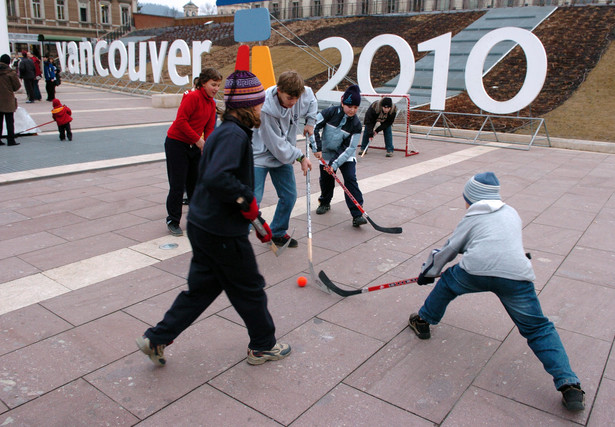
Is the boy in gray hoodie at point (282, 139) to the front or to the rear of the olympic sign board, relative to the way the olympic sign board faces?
to the front

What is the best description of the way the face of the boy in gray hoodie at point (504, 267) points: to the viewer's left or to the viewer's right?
to the viewer's left

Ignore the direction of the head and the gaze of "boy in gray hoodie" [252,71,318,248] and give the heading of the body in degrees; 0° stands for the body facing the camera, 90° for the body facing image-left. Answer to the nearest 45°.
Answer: approximately 315°

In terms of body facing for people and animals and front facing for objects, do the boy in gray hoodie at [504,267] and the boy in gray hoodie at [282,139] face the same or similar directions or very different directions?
very different directions

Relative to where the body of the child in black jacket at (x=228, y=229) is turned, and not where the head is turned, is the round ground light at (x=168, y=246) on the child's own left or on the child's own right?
on the child's own left

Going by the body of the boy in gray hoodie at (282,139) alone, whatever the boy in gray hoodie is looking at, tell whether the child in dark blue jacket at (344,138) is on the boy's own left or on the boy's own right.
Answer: on the boy's own left

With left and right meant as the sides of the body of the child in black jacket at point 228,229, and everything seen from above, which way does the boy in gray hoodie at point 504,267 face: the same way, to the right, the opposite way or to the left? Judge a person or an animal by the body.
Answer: to the left

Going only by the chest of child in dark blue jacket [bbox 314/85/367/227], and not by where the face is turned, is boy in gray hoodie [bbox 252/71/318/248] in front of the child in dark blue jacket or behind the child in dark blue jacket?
in front

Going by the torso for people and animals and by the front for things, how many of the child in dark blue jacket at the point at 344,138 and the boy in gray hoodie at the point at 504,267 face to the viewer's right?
0

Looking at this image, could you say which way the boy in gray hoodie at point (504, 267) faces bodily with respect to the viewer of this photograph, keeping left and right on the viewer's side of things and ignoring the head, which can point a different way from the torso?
facing away from the viewer and to the left of the viewer

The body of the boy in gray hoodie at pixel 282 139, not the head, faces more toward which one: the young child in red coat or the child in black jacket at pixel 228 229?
the child in black jacket

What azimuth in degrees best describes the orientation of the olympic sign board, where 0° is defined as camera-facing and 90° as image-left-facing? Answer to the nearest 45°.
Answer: approximately 45°
